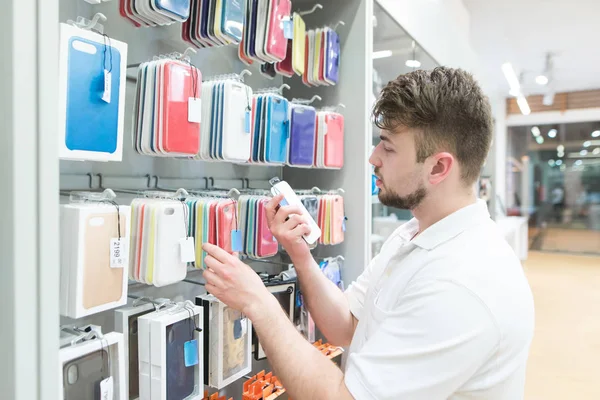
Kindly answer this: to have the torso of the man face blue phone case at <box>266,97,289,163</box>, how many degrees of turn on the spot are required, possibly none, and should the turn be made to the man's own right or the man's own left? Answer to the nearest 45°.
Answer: approximately 45° to the man's own right

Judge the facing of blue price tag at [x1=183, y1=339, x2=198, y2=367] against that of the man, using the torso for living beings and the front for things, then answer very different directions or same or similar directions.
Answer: very different directions

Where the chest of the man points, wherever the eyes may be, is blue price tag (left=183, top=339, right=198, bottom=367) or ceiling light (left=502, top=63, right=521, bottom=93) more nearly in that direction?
the blue price tag

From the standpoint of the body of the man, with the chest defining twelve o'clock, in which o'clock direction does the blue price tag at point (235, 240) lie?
The blue price tag is roughly at 1 o'clock from the man.

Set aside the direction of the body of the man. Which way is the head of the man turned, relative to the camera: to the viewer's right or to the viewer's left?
to the viewer's left

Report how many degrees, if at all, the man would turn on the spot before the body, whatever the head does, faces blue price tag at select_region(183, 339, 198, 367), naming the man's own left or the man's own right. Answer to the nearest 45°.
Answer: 0° — they already face it

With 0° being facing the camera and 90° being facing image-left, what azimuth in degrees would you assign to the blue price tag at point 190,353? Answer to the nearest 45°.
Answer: approximately 315°

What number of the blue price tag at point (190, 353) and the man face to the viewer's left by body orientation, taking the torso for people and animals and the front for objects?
1

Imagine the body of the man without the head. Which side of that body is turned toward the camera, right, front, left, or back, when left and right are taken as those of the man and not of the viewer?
left

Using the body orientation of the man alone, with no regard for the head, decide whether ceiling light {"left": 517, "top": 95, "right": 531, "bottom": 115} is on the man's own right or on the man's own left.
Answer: on the man's own right

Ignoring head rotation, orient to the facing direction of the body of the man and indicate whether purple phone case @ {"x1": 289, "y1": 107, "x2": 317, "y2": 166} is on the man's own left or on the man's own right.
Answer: on the man's own right
